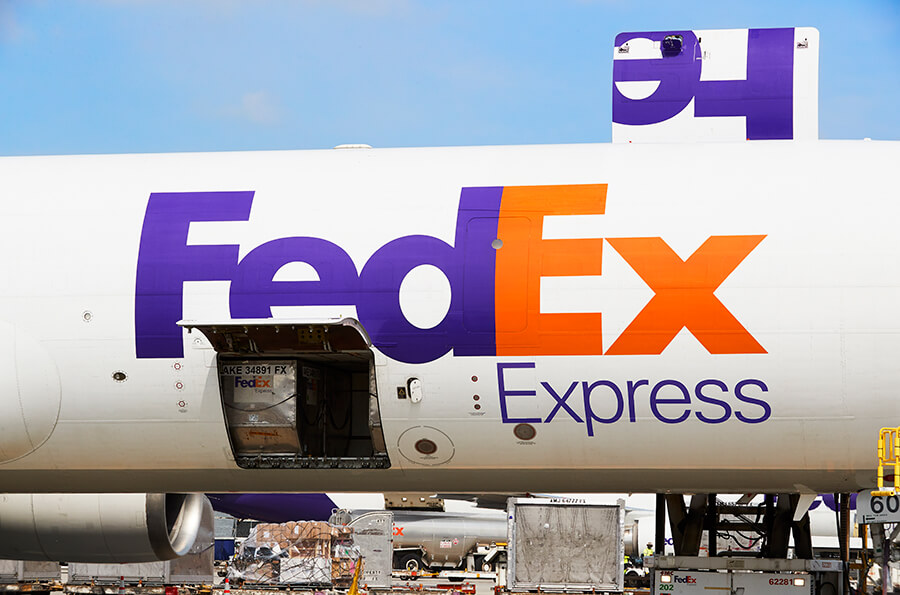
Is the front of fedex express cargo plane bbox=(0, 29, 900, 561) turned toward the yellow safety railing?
yes

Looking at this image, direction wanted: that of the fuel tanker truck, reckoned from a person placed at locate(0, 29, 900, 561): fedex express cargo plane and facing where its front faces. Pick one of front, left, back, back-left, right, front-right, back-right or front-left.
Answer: left

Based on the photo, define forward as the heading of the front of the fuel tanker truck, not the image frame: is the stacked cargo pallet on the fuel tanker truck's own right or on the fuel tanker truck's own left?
on the fuel tanker truck's own right

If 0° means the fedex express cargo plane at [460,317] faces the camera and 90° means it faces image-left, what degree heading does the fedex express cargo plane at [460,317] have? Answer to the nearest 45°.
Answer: approximately 270°
